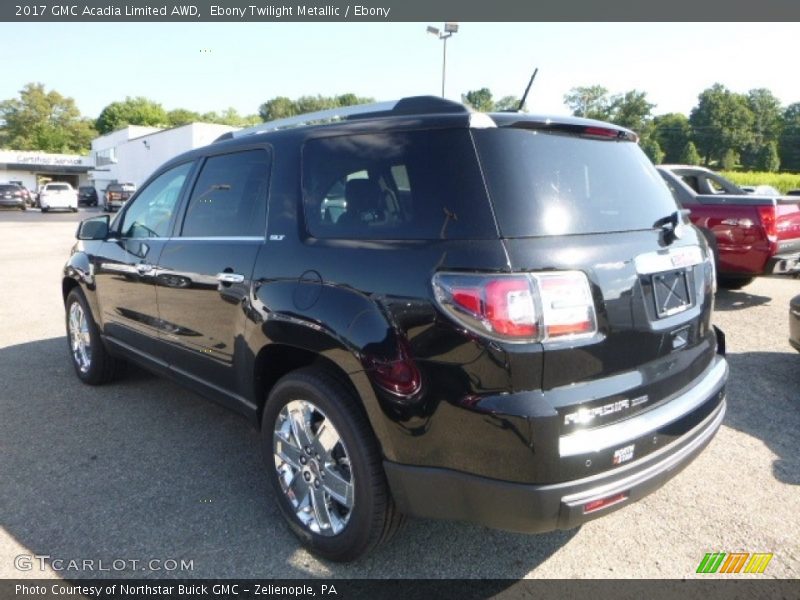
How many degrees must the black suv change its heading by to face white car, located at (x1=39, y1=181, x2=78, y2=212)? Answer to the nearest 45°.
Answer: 0° — it already faces it

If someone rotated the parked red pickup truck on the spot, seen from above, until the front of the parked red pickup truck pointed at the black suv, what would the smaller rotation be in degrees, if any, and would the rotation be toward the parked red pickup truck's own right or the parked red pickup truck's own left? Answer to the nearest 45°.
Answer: approximately 135° to the parked red pickup truck's own left

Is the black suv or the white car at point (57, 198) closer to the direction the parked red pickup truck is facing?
the white car

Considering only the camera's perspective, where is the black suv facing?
facing away from the viewer and to the left of the viewer

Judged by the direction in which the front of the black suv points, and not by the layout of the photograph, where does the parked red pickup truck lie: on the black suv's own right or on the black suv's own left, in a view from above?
on the black suv's own right

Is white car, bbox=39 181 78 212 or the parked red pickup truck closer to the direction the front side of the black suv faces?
the white car

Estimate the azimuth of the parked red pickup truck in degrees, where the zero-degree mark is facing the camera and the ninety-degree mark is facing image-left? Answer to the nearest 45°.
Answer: approximately 135°
